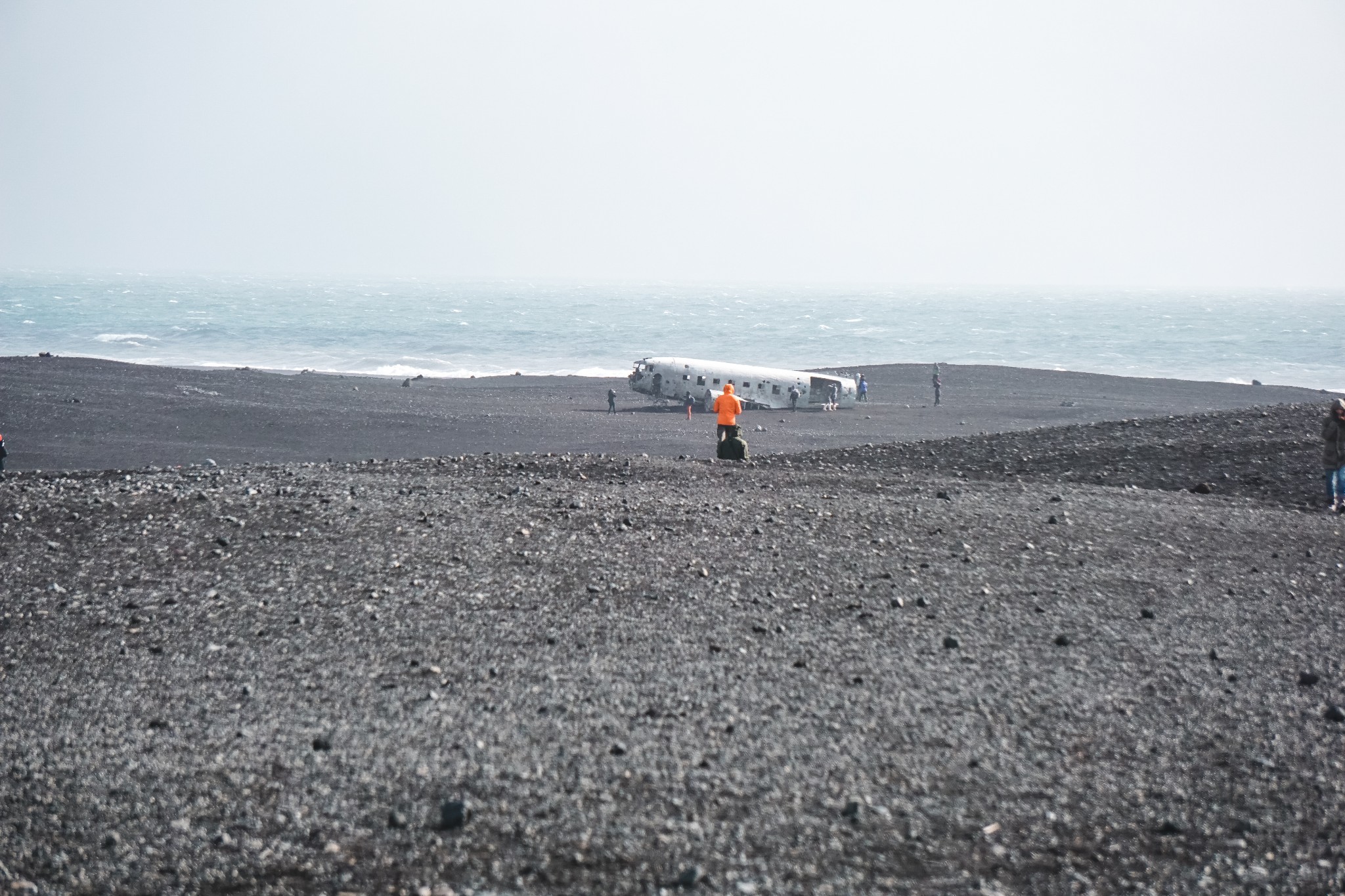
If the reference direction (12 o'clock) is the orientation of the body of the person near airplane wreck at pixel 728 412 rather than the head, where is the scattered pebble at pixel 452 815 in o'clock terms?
The scattered pebble is roughly at 6 o'clock from the person near airplane wreck.

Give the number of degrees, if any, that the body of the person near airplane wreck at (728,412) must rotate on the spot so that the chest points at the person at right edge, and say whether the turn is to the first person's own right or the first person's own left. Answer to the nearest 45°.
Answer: approximately 135° to the first person's own right

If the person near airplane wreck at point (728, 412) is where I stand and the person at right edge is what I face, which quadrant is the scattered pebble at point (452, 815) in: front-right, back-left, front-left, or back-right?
front-right

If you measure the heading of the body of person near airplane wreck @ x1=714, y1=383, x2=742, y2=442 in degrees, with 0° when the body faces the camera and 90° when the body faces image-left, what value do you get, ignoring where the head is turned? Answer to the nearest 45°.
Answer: approximately 180°

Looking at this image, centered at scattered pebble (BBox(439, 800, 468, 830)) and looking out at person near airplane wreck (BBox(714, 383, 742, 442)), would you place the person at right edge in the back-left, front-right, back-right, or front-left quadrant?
front-right
